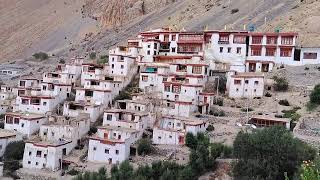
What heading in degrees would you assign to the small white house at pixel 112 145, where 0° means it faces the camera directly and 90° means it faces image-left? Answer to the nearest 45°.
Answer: approximately 0°

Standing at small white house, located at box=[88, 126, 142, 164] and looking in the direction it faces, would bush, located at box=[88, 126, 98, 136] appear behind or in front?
behind

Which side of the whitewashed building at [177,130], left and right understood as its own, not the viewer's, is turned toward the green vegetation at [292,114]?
left

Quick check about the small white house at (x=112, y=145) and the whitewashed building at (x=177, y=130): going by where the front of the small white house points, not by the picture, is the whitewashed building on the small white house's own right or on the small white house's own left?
on the small white house's own left
